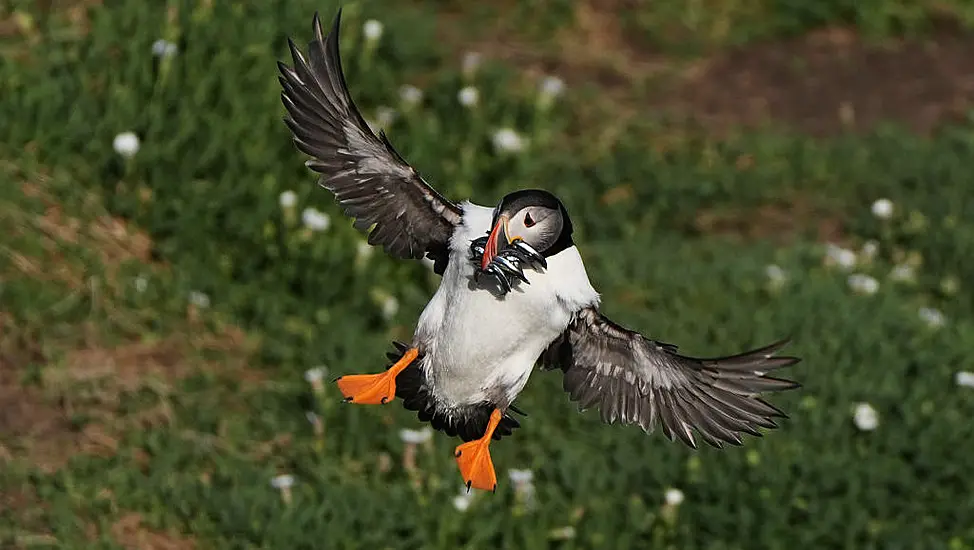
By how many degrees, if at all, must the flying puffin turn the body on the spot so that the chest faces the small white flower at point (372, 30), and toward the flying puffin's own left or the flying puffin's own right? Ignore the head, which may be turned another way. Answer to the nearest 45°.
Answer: approximately 180°

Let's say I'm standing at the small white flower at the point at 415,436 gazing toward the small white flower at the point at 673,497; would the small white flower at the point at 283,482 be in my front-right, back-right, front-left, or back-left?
back-right

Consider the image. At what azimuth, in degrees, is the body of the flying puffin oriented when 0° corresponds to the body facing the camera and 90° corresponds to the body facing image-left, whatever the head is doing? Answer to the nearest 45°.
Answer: approximately 0°

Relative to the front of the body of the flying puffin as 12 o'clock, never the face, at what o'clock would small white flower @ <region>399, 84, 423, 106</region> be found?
The small white flower is roughly at 6 o'clock from the flying puffin.

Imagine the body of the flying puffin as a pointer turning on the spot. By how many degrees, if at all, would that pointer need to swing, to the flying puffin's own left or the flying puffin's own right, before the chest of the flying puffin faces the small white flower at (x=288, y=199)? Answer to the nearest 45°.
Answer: approximately 180°

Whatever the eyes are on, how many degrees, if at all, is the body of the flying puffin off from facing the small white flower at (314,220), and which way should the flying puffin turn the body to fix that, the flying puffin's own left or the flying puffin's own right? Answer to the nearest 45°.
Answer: approximately 180°

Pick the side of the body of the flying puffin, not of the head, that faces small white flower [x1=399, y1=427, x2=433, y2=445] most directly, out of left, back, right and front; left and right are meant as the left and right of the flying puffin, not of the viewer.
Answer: back
